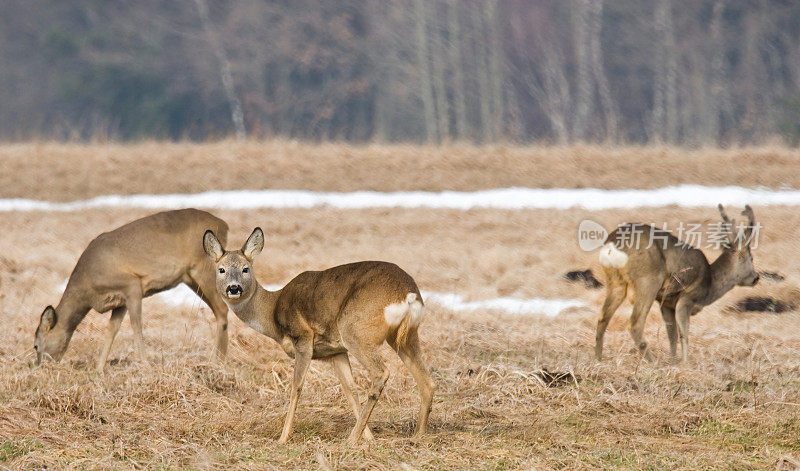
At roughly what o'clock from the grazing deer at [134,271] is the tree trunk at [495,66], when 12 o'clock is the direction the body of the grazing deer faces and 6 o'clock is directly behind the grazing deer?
The tree trunk is roughly at 4 o'clock from the grazing deer.

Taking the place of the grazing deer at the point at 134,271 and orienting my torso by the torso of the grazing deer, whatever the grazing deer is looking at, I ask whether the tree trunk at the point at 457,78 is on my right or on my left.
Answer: on my right

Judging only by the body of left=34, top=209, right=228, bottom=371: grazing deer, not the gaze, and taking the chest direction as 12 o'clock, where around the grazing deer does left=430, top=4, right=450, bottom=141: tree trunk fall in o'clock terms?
The tree trunk is roughly at 4 o'clock from the grazing deer.

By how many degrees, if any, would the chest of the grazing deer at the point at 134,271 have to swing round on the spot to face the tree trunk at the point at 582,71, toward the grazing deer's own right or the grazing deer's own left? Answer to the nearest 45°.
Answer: approximately 135° to the grazing deer's own right

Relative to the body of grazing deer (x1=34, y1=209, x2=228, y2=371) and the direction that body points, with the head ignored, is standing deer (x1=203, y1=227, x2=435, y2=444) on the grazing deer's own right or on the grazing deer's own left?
on the grazing deer's own left

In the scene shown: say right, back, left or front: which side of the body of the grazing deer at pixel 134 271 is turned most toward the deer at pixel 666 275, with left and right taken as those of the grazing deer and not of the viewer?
back

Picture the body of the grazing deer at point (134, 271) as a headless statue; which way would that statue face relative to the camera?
to the viewer's left

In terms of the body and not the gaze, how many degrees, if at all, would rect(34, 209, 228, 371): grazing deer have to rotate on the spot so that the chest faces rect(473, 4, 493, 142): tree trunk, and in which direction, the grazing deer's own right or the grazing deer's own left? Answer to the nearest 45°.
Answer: approximately 135° to the grazing deer's own right

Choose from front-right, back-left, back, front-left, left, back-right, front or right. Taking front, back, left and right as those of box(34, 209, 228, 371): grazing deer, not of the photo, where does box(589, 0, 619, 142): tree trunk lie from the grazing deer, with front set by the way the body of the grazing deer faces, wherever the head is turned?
back-right
